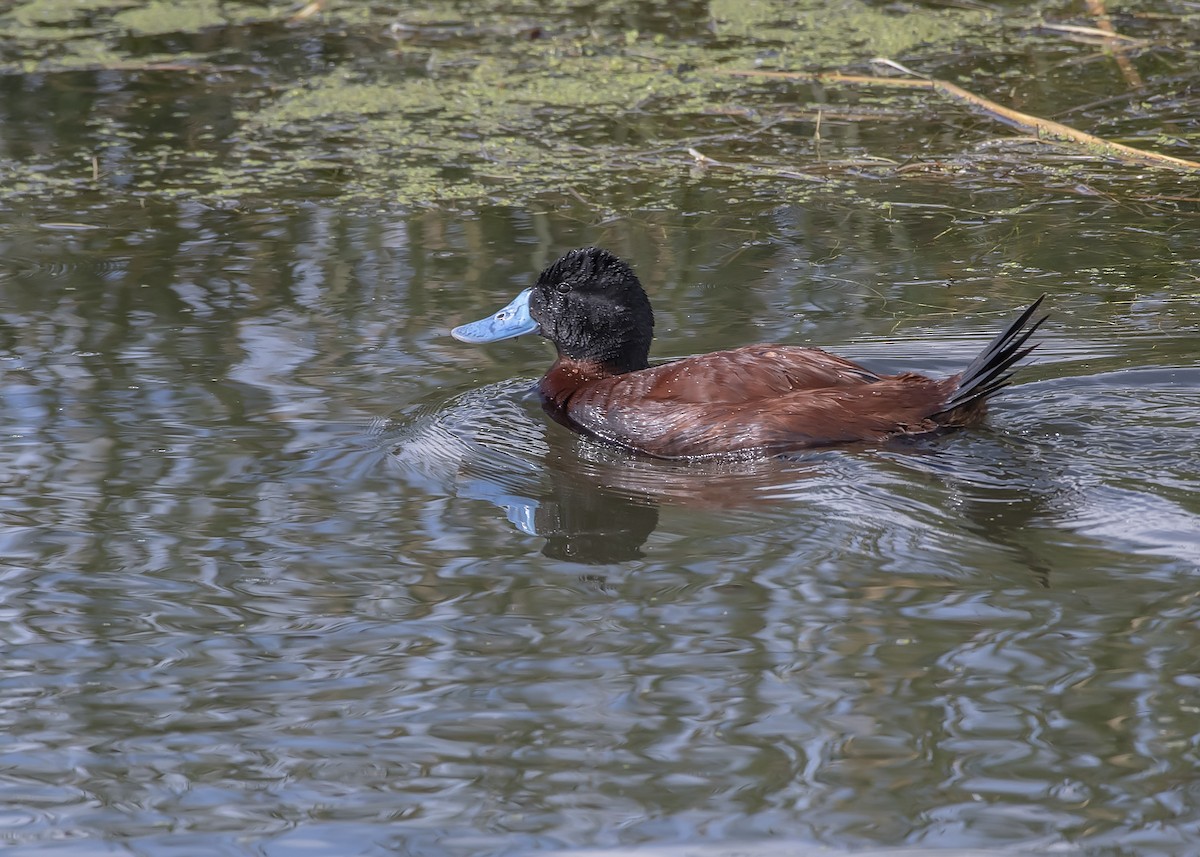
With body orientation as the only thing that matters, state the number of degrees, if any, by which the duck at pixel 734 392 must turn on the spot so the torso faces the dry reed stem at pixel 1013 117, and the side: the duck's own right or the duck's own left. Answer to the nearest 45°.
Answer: approximately 90° to the duck's own right

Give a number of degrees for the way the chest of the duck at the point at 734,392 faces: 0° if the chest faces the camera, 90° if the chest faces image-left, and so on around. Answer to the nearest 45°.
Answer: approximately 90°
